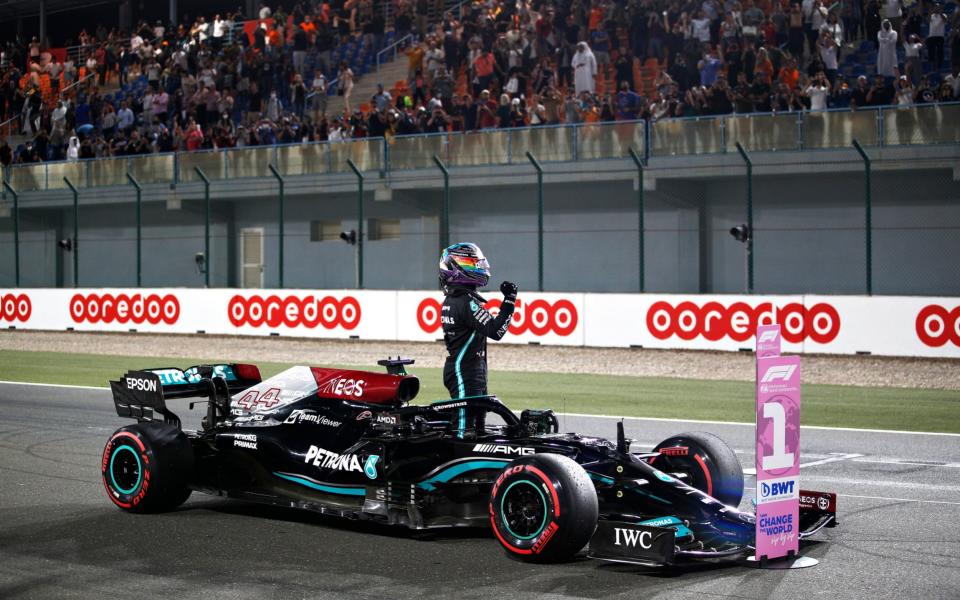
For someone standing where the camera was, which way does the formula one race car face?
facing the viewer and to the right of the viewer

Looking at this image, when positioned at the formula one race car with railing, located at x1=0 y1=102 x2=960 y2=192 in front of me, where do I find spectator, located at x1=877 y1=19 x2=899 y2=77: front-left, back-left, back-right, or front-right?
front-right

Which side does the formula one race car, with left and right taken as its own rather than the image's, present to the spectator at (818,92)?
left

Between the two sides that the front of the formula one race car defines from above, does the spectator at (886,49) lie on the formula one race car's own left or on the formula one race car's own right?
on the formula one race car's own left

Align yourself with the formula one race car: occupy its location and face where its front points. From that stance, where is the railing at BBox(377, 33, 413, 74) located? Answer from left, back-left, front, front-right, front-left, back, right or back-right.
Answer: back-left
